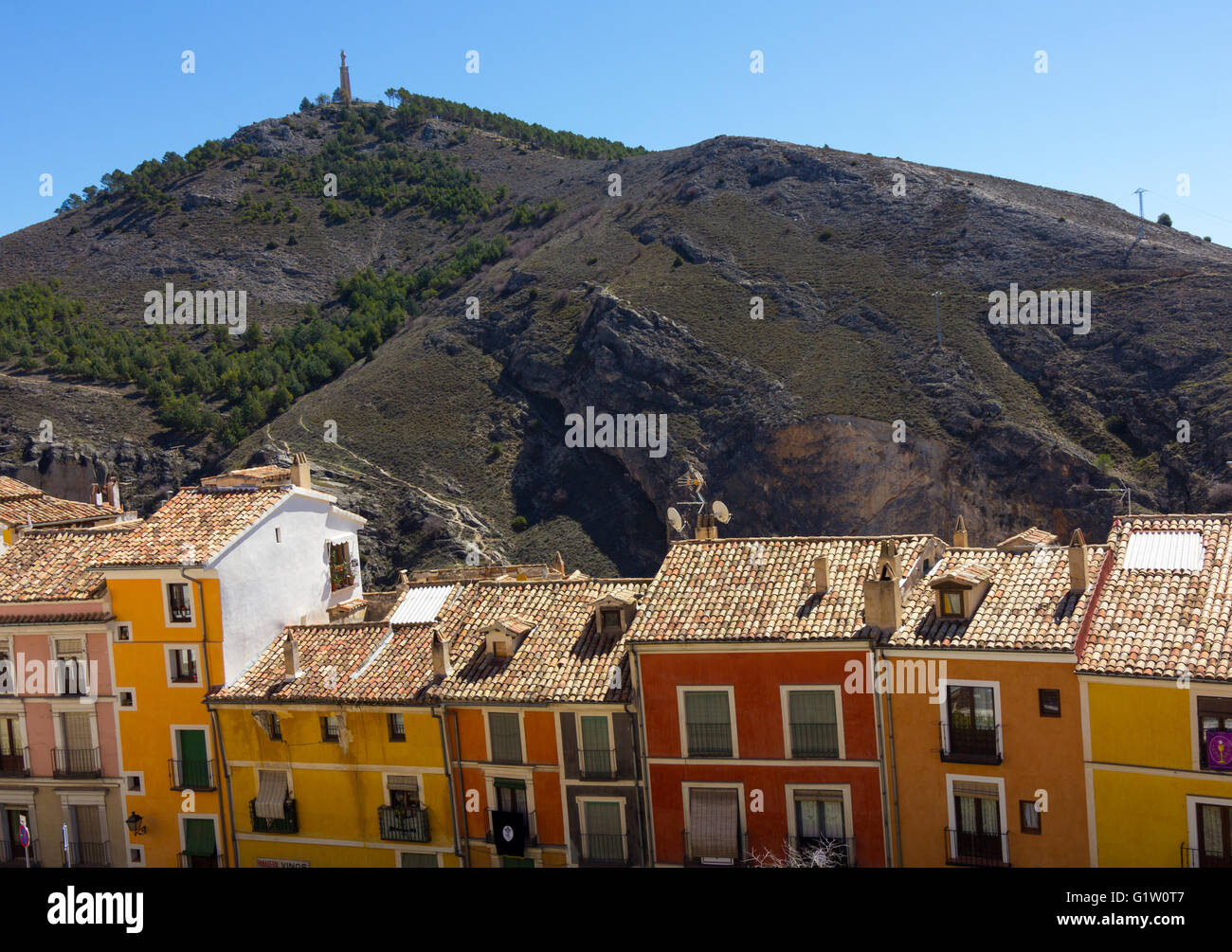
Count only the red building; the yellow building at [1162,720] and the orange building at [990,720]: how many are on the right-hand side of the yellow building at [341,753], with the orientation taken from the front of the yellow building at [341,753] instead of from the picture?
0

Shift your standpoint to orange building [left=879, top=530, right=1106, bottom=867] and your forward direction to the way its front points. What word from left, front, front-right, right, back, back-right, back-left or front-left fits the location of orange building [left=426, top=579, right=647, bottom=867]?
right

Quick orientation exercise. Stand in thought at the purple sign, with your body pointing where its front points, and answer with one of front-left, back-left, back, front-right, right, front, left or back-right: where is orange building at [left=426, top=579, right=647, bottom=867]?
right

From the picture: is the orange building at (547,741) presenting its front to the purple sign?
no

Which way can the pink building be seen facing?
toward the camera

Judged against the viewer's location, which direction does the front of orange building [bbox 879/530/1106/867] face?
facing the viewer

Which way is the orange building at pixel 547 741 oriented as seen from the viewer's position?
toward the camera

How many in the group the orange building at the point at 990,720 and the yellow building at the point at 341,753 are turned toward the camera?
2

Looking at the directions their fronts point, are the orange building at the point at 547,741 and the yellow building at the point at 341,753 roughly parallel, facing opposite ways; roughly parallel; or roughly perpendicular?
roughly parallel

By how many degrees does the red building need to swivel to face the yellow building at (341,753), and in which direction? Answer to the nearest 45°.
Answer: approximately 90° to its right

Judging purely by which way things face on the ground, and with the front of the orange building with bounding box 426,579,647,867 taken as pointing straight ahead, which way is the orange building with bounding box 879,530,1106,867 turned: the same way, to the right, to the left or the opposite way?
the same way

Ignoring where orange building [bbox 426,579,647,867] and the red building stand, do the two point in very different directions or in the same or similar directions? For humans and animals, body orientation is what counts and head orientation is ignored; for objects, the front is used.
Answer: same or similar directions

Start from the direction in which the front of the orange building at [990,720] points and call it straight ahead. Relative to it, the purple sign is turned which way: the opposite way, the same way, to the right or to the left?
the same way

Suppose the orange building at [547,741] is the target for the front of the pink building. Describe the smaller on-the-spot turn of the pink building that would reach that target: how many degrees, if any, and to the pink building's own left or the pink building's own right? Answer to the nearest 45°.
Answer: approximately 45° to the pink building's own left

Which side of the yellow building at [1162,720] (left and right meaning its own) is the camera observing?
front

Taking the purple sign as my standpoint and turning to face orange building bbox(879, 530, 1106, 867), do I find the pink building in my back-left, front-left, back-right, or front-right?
front-left

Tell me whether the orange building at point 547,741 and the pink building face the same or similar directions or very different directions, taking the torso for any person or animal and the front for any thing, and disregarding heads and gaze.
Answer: same or similar directions

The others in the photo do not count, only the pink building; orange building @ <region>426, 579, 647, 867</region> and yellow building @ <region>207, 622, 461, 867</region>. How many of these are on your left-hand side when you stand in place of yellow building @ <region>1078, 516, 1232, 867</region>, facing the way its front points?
0
